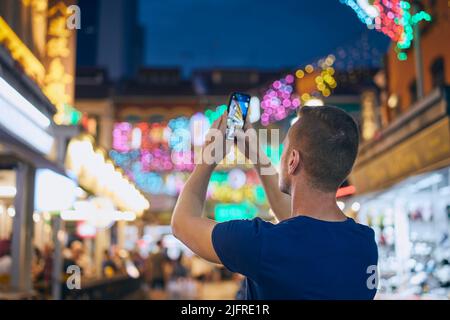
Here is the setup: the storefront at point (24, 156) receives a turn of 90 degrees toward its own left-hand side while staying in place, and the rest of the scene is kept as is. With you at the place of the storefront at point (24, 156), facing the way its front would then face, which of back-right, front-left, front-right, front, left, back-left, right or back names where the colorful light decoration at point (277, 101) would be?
front-right

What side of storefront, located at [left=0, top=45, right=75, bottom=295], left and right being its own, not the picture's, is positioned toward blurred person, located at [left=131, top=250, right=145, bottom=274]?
left

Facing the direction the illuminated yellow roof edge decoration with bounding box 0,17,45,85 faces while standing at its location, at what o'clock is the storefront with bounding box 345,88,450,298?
The storefront is roughly at 12 o'clock from the illuminated yellow roof edge decoration.

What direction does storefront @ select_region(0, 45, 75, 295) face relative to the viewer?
to the viewer's right
